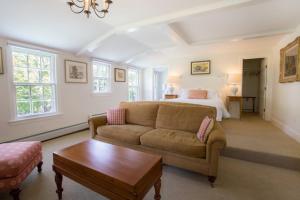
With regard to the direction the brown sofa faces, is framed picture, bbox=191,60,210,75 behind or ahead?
behind

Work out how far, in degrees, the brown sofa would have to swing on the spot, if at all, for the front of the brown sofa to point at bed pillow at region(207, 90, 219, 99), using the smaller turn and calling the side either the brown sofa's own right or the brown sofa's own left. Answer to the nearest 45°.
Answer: approximately 180°

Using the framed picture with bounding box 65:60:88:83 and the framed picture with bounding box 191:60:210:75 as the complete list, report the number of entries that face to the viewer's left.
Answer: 0

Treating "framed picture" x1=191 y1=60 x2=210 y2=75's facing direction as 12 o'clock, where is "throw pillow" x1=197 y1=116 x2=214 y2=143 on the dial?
The throw pillow is roughly at 12 o'clock from the framed picture.

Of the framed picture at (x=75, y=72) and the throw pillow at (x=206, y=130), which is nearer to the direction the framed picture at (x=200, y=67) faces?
the throw pillow

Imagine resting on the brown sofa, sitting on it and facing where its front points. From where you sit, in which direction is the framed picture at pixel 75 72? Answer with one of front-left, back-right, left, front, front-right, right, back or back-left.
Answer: right

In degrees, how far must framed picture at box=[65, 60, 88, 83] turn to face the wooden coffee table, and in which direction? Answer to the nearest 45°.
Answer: approximately 45° to its right

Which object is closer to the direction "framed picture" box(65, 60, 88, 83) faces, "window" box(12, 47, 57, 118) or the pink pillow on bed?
the pink pillow on bed

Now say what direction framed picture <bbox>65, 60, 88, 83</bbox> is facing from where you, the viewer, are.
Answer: facing the viewer and to the right of the viewer

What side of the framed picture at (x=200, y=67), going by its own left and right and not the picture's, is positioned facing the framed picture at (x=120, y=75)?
right

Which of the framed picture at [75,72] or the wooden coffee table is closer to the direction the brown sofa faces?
the wooden coffee table

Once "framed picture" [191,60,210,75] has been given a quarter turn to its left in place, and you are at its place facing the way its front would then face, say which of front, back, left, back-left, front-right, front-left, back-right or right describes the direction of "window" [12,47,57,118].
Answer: back-right

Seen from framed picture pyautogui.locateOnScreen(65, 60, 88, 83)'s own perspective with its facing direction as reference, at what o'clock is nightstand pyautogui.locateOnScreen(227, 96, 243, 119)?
The nightstand is roughly at 11 o'clock from the framed picture.

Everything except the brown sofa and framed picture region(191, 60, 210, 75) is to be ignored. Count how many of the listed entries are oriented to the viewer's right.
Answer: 0

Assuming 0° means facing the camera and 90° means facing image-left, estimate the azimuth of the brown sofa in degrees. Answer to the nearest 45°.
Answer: approximately 45°

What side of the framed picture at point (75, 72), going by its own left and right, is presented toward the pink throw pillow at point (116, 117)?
front

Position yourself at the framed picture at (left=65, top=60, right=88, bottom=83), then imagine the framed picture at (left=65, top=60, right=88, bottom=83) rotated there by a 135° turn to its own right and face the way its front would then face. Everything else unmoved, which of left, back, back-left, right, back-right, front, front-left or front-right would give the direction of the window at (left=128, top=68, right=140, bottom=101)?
back-right

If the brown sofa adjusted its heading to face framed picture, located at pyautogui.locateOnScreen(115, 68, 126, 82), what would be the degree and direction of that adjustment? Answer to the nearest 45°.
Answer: approximately 90° to its right

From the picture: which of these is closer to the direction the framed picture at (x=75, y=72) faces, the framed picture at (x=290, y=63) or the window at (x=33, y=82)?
the framed picture

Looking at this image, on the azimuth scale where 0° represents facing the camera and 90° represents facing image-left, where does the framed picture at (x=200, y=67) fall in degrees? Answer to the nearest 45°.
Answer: approximately 0°

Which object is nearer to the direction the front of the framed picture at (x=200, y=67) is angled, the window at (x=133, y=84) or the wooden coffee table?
the wooden coffee table
